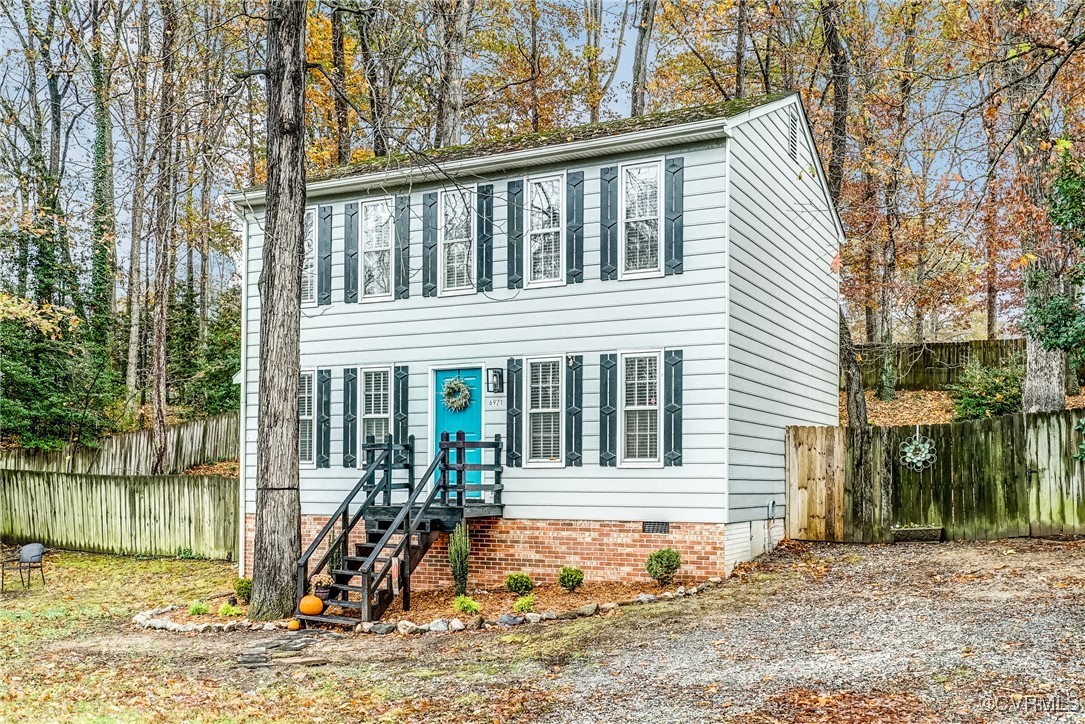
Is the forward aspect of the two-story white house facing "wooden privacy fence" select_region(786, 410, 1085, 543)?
no

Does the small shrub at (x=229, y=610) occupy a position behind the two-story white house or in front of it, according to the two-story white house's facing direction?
in front

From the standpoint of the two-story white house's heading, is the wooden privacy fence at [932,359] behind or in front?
behind

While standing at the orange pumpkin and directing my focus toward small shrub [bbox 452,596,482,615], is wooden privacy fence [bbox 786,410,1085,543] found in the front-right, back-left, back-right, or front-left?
front-left

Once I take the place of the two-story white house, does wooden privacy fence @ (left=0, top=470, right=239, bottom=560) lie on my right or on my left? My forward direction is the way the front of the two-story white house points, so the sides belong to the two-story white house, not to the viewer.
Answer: on my right

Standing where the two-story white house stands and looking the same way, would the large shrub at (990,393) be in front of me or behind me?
behind

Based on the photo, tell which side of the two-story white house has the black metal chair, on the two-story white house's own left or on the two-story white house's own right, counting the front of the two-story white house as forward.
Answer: on the two-story white house's own right

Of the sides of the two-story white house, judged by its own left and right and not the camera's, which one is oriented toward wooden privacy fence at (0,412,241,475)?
right

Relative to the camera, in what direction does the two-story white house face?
facing the viewer and to the left of the viewer

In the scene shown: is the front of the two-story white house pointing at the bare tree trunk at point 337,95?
no

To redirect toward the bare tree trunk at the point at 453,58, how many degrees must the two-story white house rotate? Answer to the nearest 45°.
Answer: approximately 135° to its right
